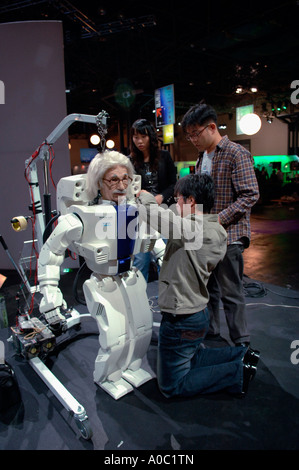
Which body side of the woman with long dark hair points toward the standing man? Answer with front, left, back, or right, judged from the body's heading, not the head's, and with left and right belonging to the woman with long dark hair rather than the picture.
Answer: left

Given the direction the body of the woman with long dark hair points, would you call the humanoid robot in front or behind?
in front

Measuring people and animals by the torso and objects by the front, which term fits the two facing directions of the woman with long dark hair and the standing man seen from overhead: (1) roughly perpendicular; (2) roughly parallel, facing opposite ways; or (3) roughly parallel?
roughly parallel

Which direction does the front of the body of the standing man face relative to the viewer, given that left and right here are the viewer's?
facing the viewer and to the left of the viewer

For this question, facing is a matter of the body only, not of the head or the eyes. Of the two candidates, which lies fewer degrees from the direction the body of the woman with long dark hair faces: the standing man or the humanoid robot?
the humanoid robot

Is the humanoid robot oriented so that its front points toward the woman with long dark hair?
no

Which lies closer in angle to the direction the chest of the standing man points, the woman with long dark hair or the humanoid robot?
the humanoid robot

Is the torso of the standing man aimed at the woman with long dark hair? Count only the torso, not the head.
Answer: no

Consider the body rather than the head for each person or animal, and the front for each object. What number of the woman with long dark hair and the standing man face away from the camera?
0

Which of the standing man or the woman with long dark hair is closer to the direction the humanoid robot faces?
the standing man
